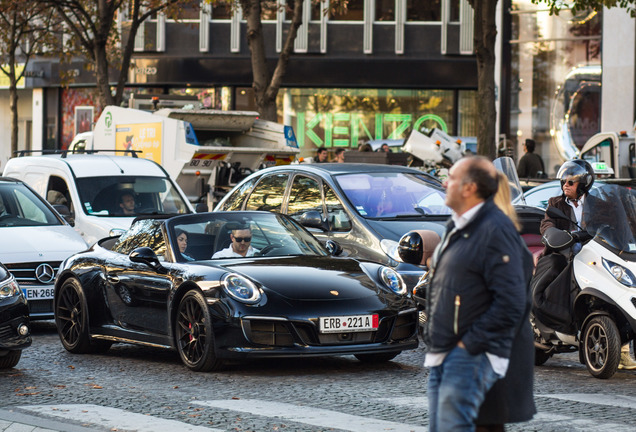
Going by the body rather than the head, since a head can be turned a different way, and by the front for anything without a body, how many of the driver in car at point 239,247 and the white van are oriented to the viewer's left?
0

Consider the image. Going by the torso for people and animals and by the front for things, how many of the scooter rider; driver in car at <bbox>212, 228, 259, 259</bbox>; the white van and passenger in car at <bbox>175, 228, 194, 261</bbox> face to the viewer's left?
0

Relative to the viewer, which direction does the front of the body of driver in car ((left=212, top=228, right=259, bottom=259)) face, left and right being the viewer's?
facing the viewer and to the right of the viewer

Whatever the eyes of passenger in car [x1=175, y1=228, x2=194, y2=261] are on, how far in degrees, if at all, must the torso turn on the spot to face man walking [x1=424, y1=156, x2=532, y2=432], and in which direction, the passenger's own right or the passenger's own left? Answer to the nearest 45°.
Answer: approximately 45° to the passenger's own right

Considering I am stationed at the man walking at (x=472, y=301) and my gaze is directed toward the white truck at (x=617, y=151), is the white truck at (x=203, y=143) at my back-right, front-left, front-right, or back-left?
front-left

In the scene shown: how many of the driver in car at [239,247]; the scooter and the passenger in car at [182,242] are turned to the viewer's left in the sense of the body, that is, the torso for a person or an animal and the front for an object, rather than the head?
0

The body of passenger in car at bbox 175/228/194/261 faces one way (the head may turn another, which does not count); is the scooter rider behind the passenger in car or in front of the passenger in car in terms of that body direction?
in front

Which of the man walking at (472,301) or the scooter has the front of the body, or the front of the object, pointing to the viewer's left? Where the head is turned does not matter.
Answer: the man walking

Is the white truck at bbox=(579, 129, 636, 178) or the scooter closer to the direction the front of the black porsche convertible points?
the scooter

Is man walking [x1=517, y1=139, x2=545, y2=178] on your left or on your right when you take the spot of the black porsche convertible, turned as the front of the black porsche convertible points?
on your left

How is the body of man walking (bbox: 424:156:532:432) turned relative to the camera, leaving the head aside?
to the viewer's left

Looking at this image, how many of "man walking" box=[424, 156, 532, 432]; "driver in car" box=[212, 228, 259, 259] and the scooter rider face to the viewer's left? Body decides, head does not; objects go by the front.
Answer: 1

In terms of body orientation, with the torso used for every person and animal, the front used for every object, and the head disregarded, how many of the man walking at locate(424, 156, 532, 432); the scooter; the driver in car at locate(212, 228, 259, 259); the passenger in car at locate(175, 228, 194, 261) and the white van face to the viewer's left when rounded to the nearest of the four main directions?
1

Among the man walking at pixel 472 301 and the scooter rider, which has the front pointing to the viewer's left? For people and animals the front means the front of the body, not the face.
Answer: the man walking

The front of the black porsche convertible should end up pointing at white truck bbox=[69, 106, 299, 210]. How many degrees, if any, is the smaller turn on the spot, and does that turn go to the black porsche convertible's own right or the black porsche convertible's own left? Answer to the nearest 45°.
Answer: approximately 135° to the black porsche convertible's own left

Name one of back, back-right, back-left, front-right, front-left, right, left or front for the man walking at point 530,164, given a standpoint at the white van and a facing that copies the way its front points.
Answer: left

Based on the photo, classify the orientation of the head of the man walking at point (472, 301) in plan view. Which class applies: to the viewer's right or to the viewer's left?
to the viewer's left
